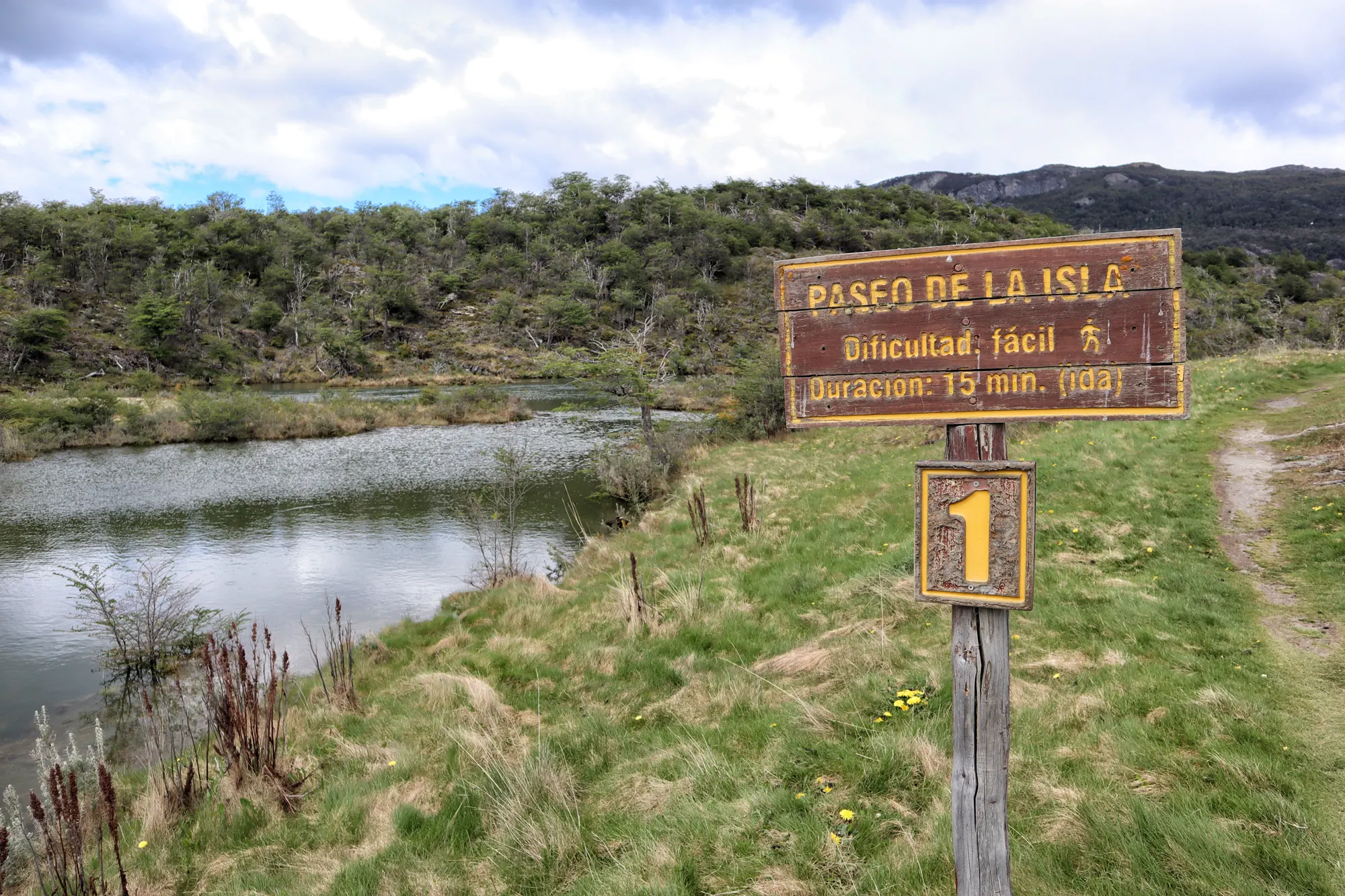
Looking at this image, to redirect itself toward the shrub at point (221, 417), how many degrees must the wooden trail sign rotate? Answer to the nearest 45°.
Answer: approximately 135° to its right

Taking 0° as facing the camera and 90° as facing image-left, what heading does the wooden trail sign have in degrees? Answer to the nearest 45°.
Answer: approximately 0°

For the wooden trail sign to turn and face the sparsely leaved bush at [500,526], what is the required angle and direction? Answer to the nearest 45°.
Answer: approximately 135° to its right

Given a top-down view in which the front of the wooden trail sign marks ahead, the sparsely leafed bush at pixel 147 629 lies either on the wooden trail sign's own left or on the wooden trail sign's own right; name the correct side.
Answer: on the wooden trail sign's own right

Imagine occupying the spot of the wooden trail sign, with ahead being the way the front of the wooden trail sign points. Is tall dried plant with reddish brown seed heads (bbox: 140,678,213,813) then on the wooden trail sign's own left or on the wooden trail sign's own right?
on the wooden trail sign's own right

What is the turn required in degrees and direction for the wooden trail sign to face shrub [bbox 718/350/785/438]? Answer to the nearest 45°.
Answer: approximately 180°

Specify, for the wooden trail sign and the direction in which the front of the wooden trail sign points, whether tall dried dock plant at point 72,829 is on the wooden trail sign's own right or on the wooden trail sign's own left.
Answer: on the wooden trail sign's own right
